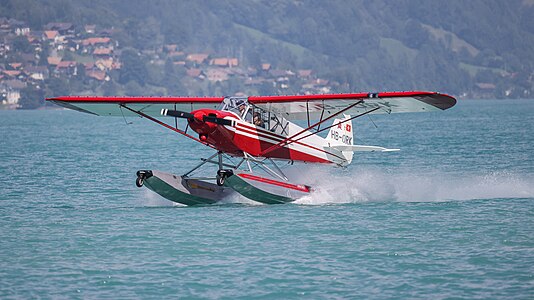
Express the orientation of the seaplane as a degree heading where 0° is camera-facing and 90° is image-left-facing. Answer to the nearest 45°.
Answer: approximately 45°

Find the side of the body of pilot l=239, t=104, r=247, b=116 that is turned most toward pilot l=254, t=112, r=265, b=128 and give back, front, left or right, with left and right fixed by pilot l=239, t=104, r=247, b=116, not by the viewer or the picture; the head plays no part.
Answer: back

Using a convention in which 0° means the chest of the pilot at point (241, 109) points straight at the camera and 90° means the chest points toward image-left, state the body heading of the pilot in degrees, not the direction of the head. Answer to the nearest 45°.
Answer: approximately 45°
